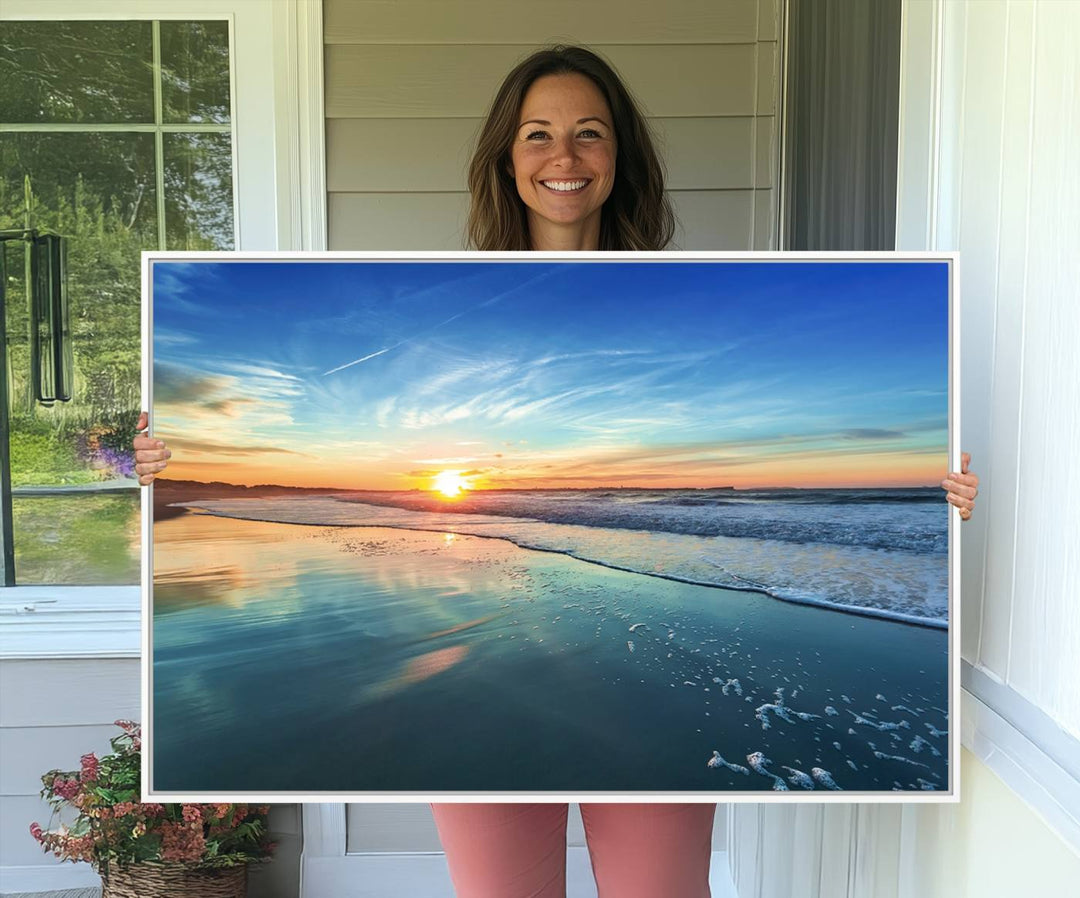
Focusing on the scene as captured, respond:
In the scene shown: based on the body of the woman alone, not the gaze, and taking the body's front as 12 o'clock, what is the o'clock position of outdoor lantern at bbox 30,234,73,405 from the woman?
The outdoor lantern is roughly at 4 o'clock from the woman.

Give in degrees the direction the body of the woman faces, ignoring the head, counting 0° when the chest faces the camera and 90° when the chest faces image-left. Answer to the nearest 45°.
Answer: approximately 0°
